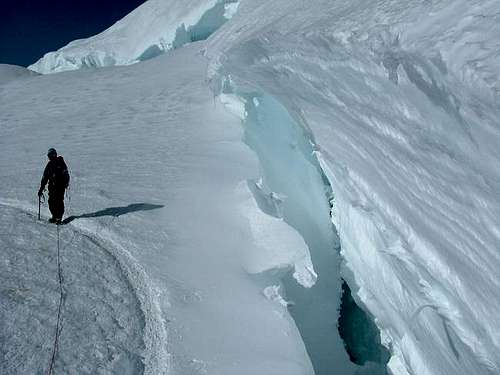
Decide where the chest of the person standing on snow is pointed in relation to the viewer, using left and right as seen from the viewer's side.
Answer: facing away from the viewer and to the left of the viewer
